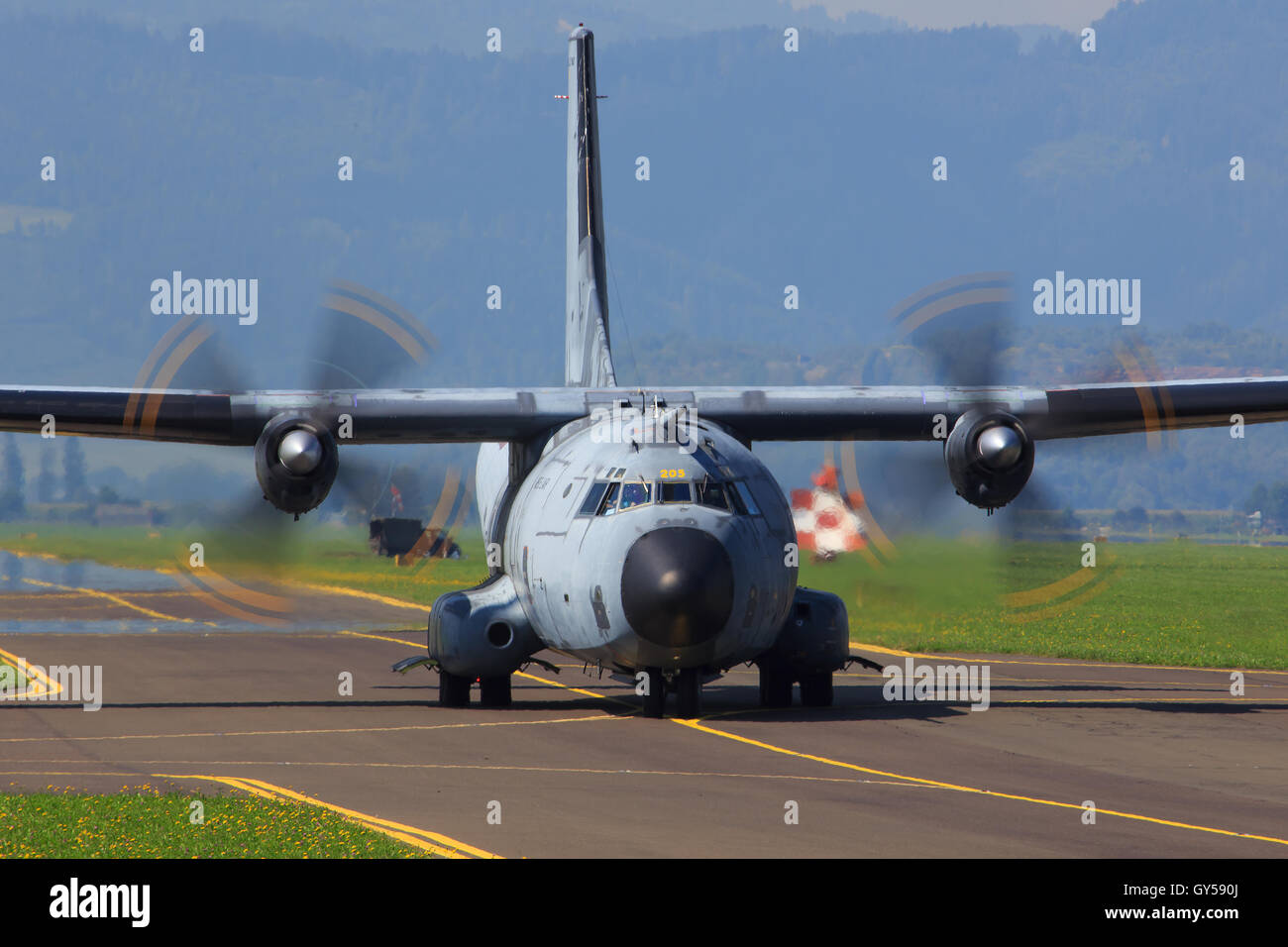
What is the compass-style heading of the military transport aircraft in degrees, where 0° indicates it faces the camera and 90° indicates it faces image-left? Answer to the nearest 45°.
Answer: approximately 0°
